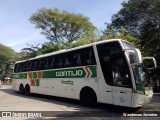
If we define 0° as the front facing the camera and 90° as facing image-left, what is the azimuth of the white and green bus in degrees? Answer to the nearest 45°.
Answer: approximately 315°

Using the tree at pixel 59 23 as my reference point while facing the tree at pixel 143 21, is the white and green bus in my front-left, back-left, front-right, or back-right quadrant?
front-right

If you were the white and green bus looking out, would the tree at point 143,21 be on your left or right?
on your left

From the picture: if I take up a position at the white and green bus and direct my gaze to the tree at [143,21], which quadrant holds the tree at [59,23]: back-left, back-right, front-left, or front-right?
front-left

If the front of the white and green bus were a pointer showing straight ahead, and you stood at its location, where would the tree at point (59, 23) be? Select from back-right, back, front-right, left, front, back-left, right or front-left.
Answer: back-left
